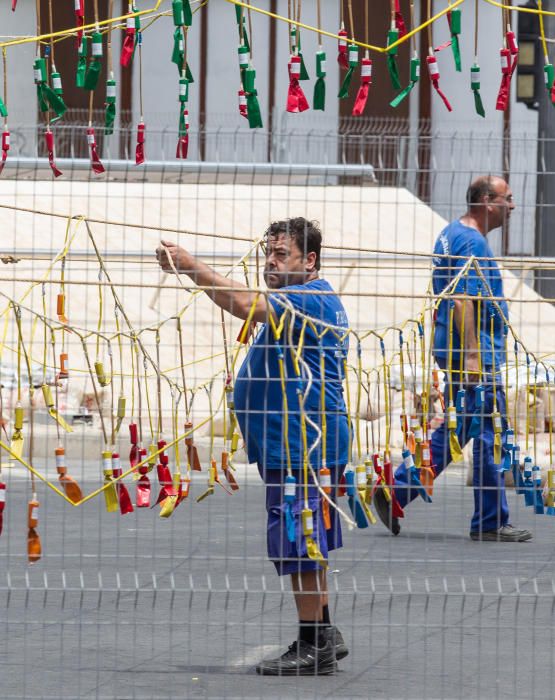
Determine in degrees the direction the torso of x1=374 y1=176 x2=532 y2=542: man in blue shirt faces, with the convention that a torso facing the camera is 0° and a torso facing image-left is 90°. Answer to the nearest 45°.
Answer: approximately 270°

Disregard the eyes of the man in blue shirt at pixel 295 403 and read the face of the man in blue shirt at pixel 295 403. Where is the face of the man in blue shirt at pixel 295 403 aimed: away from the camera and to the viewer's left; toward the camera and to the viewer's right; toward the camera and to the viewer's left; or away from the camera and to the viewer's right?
toward the camera and to the viewer's left

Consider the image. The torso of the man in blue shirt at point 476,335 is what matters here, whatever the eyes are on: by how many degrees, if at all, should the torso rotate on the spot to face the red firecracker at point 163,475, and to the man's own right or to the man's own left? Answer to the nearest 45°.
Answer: approximately 135° to the man's own right

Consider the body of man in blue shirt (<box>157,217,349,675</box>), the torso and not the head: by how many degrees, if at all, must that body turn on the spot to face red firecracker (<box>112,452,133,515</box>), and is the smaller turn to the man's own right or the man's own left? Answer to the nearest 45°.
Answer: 0° — they already face it

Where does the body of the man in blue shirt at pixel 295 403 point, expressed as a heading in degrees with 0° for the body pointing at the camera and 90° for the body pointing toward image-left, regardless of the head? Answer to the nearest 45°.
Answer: approximately 90°

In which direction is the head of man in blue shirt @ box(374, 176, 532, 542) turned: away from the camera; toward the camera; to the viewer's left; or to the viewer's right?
to the viewer's right

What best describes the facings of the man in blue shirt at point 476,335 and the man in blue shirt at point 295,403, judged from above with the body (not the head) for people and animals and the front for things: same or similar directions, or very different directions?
very different directions
